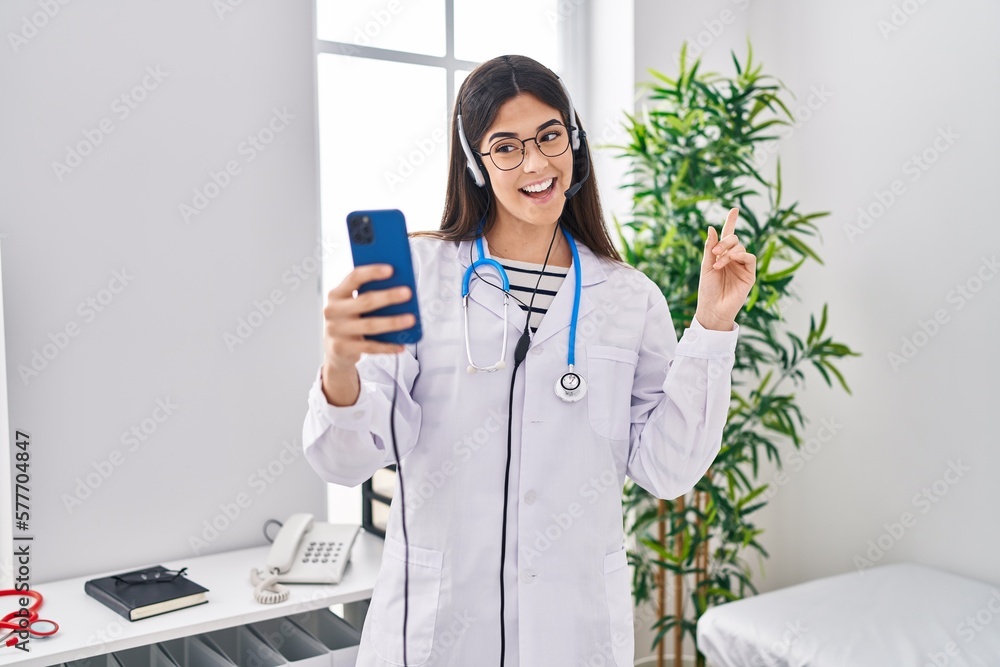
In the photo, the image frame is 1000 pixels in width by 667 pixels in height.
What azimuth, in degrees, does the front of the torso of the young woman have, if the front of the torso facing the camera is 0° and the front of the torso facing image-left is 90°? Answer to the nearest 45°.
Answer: approximately 0°

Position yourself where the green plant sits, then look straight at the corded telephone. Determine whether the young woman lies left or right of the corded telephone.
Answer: left

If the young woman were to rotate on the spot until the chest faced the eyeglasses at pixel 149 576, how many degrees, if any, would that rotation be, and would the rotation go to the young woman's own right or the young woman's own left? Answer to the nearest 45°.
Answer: approximately 135° to the young woman's own right

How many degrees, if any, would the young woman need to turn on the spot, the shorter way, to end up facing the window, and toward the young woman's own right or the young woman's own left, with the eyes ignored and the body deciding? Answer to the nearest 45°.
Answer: approximately 180°

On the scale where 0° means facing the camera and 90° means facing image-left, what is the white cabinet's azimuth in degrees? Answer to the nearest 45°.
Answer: approximately 315°

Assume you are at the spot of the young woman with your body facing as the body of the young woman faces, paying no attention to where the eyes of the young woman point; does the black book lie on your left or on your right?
on your right

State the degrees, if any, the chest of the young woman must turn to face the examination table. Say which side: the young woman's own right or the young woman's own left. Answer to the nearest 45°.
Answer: approximately 135° to the young woman's own left

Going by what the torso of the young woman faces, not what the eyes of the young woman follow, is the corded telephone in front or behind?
behind
